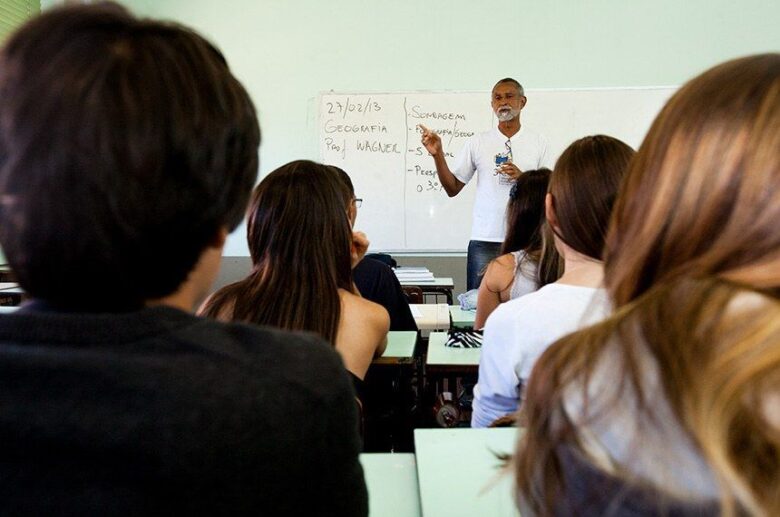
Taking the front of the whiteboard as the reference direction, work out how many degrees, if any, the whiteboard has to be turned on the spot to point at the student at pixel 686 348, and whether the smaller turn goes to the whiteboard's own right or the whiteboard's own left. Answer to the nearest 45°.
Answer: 0° — it already faces them

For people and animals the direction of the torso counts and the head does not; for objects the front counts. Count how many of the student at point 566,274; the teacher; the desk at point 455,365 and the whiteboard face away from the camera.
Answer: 1

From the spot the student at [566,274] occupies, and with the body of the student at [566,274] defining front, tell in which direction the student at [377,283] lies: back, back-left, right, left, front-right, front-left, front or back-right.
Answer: front-left

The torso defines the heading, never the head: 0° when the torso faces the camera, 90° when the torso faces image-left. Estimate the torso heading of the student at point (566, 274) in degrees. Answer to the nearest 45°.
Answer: approximately 180°

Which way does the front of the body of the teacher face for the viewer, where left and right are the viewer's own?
facing the viewer

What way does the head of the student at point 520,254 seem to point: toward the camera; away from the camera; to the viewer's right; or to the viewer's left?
away from the camera

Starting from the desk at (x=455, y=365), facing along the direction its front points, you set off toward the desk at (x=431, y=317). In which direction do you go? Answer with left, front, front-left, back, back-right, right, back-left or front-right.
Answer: back

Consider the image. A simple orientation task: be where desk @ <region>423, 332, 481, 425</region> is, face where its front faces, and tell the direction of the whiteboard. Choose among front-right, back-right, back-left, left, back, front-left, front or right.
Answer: back

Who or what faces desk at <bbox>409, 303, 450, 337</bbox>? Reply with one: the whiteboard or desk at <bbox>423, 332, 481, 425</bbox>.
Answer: the whiteboard

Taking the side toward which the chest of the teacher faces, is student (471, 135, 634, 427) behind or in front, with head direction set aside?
in front

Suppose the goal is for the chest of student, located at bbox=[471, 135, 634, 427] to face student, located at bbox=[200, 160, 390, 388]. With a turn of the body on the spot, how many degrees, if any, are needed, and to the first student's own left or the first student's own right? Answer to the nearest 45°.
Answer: approximately 90° to the first student's own left

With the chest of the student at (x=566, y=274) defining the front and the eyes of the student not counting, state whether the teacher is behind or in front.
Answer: in front

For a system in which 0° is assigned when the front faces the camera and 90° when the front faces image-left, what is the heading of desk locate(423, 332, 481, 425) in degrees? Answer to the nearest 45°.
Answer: approximately 0°

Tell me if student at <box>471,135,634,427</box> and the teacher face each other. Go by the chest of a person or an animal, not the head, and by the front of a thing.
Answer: yes

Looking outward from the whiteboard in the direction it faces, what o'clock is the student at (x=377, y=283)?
The student is roughly at 12 o'clock from the whiteboard.
